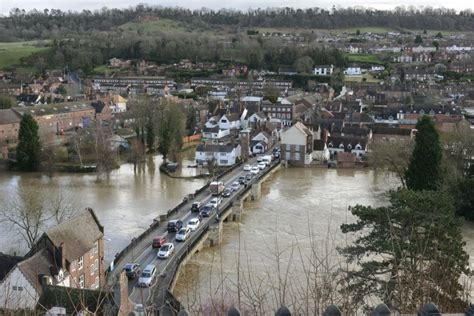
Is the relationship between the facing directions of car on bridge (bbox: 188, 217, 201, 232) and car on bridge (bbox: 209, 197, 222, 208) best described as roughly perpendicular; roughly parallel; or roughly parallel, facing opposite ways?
roughly parallel

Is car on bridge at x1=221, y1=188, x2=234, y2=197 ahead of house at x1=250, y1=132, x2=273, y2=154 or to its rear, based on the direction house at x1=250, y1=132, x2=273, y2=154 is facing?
ahead

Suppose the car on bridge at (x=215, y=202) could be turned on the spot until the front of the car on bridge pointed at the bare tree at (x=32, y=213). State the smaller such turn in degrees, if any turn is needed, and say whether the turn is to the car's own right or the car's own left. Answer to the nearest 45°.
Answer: approximately 45° to the car's own right

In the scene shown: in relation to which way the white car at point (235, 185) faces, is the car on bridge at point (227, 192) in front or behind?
in front

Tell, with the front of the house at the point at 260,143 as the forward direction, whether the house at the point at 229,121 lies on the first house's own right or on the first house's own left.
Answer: on the first house's own right

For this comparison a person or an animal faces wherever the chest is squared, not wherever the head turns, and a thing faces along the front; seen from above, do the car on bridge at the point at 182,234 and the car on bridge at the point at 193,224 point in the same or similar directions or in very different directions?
same or similar directions

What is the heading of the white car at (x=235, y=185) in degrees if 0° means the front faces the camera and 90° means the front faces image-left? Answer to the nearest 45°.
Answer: approximately 45°

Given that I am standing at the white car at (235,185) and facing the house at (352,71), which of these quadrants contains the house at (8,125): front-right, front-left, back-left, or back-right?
front-left

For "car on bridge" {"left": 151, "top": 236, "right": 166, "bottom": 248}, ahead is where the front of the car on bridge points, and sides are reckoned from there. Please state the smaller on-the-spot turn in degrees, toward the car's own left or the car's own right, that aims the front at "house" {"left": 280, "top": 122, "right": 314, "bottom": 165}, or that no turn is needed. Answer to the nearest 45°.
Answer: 0° — it already faces it

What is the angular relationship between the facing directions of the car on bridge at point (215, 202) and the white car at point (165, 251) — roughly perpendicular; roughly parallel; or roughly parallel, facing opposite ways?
roughly parallel

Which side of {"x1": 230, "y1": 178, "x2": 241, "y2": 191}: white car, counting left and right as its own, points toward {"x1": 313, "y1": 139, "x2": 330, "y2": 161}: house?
back

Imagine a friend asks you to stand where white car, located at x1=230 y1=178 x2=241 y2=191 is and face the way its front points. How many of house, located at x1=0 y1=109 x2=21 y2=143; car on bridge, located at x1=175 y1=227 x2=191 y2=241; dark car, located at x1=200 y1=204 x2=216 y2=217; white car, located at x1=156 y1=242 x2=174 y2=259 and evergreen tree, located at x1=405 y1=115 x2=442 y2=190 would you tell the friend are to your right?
1
